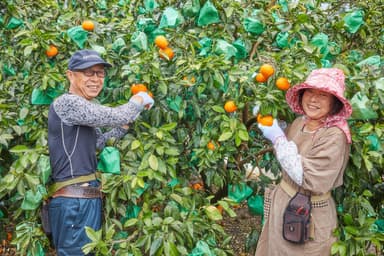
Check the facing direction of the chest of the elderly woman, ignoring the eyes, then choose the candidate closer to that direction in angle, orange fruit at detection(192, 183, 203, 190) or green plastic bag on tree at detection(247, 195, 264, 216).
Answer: the orange fruit

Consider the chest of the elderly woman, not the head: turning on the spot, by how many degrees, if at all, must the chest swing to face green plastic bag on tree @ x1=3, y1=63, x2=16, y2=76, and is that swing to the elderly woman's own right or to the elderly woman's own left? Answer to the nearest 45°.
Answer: approximately 45° to the elderly woman's own right
